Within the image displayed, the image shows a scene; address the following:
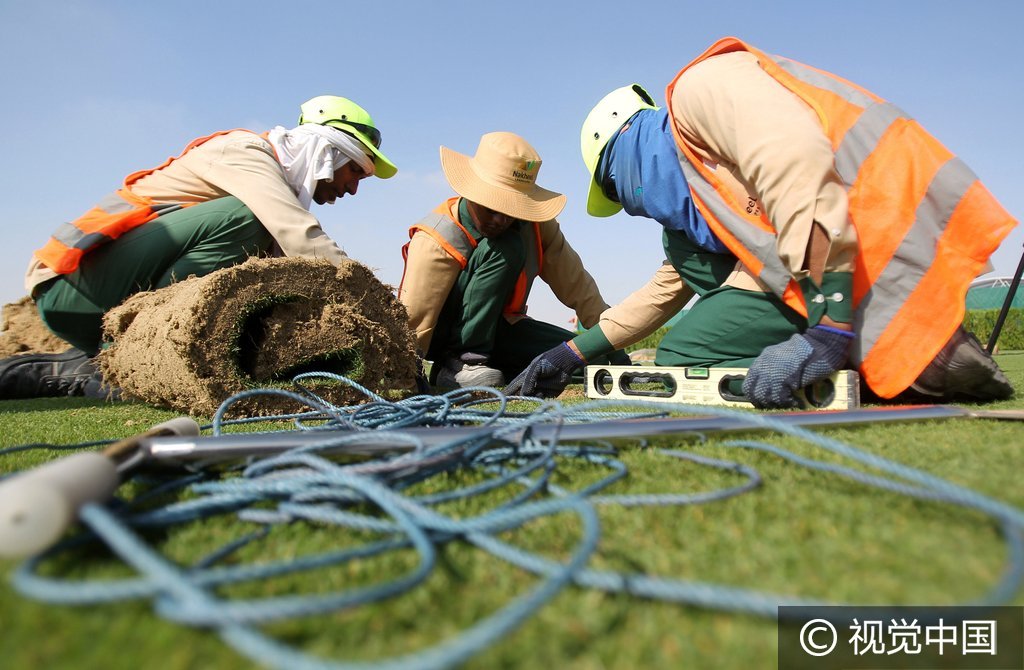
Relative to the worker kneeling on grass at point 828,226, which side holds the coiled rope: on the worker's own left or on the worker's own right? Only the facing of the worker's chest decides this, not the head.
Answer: on the worker's own left

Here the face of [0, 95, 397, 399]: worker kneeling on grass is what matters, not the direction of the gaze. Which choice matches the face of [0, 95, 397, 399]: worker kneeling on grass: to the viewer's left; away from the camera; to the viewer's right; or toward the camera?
to the viewer's right

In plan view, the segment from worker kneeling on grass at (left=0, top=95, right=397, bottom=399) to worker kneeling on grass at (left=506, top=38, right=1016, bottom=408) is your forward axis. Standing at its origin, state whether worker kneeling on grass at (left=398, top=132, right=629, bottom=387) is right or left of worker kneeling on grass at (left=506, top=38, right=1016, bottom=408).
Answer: left

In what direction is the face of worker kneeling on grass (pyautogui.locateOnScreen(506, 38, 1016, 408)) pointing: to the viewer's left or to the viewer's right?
to the viewer's left

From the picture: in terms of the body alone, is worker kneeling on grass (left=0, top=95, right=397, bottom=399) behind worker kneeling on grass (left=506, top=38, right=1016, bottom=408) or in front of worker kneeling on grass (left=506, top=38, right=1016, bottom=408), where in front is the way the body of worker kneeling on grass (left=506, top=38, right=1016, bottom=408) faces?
in front

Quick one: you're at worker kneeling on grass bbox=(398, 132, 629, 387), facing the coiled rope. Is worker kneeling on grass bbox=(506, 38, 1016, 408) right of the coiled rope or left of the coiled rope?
left

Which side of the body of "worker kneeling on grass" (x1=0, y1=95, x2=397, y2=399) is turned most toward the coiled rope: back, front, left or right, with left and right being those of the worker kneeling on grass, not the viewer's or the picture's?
right

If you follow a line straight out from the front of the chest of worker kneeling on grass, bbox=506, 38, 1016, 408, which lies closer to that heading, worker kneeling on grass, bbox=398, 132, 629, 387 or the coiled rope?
the worker kneeling on grass

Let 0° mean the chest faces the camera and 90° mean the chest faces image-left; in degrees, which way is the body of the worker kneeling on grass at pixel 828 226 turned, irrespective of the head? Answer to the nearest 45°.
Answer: approximately 90°

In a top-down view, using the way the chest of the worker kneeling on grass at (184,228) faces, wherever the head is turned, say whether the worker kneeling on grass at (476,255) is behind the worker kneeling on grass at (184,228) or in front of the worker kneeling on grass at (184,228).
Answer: in front

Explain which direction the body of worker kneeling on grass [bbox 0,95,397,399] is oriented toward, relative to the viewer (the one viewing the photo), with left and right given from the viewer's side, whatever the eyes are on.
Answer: facing to the right of the viewer
